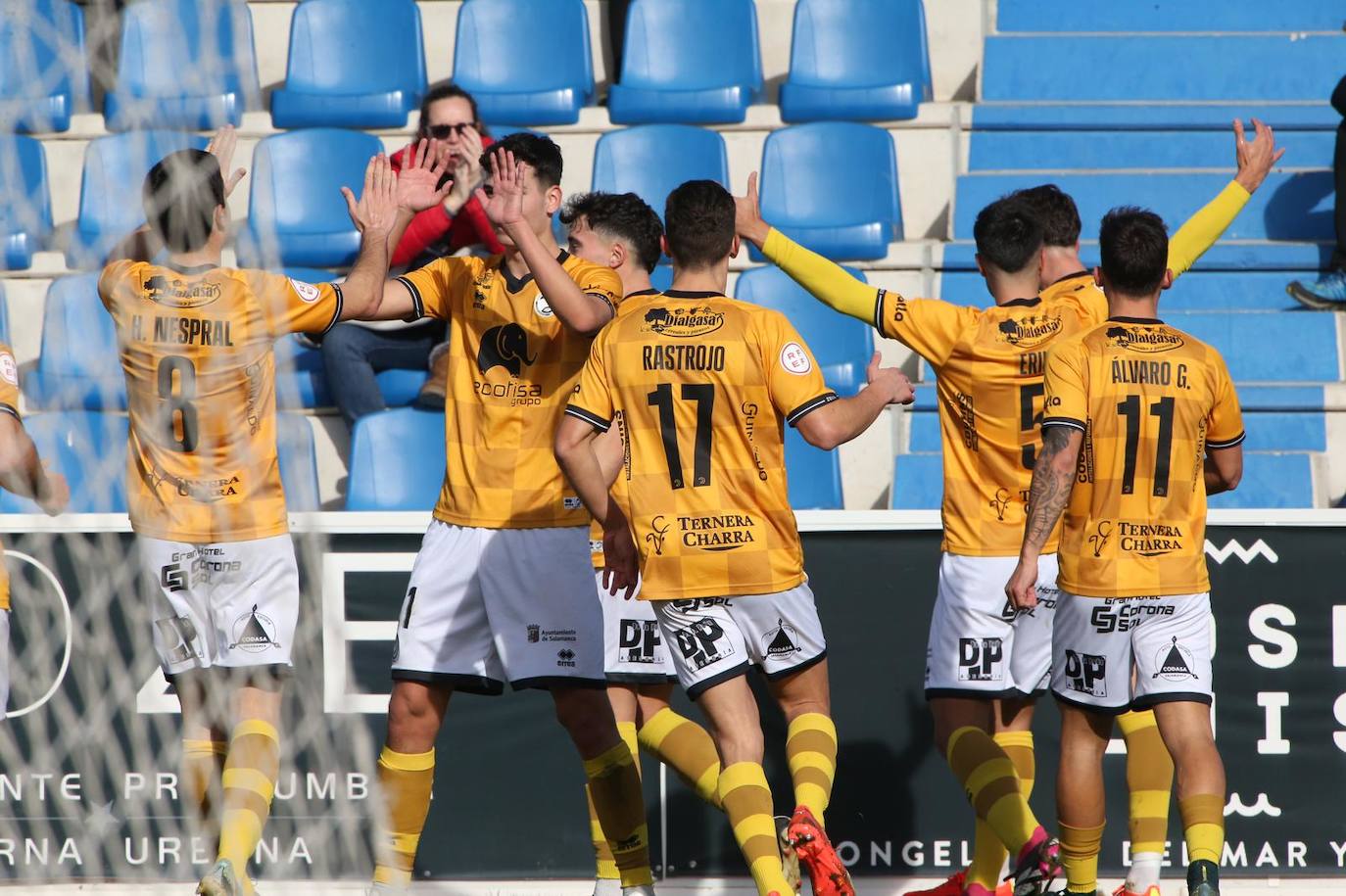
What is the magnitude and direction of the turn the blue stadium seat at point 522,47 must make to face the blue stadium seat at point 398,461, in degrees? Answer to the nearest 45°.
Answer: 0° — it already faces it

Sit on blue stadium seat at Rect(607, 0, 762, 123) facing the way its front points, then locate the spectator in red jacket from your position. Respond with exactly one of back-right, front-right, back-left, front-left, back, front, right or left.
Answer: front-right

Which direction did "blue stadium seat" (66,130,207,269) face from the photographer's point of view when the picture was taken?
facing the viewer

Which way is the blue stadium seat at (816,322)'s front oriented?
toward the camera

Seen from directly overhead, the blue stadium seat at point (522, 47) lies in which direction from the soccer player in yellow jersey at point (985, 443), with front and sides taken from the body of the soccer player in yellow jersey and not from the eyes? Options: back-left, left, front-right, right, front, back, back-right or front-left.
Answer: front

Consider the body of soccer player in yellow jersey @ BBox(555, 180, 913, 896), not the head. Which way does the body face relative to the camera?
away from the camera

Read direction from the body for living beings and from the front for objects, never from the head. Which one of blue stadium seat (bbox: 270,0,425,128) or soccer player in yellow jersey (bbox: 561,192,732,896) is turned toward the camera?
the blue stadium seat

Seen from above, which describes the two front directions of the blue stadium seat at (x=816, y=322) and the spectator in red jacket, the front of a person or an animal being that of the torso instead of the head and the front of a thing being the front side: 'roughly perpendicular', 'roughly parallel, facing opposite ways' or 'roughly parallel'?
roughly parallel

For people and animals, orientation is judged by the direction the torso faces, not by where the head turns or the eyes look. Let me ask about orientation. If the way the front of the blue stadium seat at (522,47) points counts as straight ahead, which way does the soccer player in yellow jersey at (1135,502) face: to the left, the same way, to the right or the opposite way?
the opposite way

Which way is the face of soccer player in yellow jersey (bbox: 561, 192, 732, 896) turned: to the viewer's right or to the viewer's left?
to the viewer's left

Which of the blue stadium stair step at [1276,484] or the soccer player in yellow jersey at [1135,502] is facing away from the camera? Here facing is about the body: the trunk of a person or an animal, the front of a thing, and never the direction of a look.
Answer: the soccer player in yellow jersey

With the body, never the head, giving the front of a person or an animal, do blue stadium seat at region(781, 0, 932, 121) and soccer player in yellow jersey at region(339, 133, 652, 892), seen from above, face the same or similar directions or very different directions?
same or similar directions

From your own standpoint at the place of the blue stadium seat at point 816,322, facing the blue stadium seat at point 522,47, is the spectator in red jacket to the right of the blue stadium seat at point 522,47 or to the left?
left

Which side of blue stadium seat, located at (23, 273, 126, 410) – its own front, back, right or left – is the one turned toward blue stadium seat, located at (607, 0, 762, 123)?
left

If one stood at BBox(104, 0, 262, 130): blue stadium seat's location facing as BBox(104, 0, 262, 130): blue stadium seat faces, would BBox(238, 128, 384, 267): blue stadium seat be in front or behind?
in front

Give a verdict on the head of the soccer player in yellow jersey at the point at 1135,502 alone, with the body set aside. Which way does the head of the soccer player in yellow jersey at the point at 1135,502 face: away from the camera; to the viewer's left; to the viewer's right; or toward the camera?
away from the camera

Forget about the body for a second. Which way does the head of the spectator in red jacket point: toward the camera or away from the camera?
toward the camera

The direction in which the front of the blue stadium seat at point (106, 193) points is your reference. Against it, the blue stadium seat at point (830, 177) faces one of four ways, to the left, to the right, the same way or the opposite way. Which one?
the same way

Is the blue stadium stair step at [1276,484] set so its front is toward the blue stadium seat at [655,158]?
no

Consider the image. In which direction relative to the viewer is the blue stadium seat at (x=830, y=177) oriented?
toward the camera

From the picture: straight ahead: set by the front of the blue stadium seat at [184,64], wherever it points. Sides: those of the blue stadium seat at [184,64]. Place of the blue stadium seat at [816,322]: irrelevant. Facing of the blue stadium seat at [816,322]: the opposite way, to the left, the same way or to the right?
the same way
